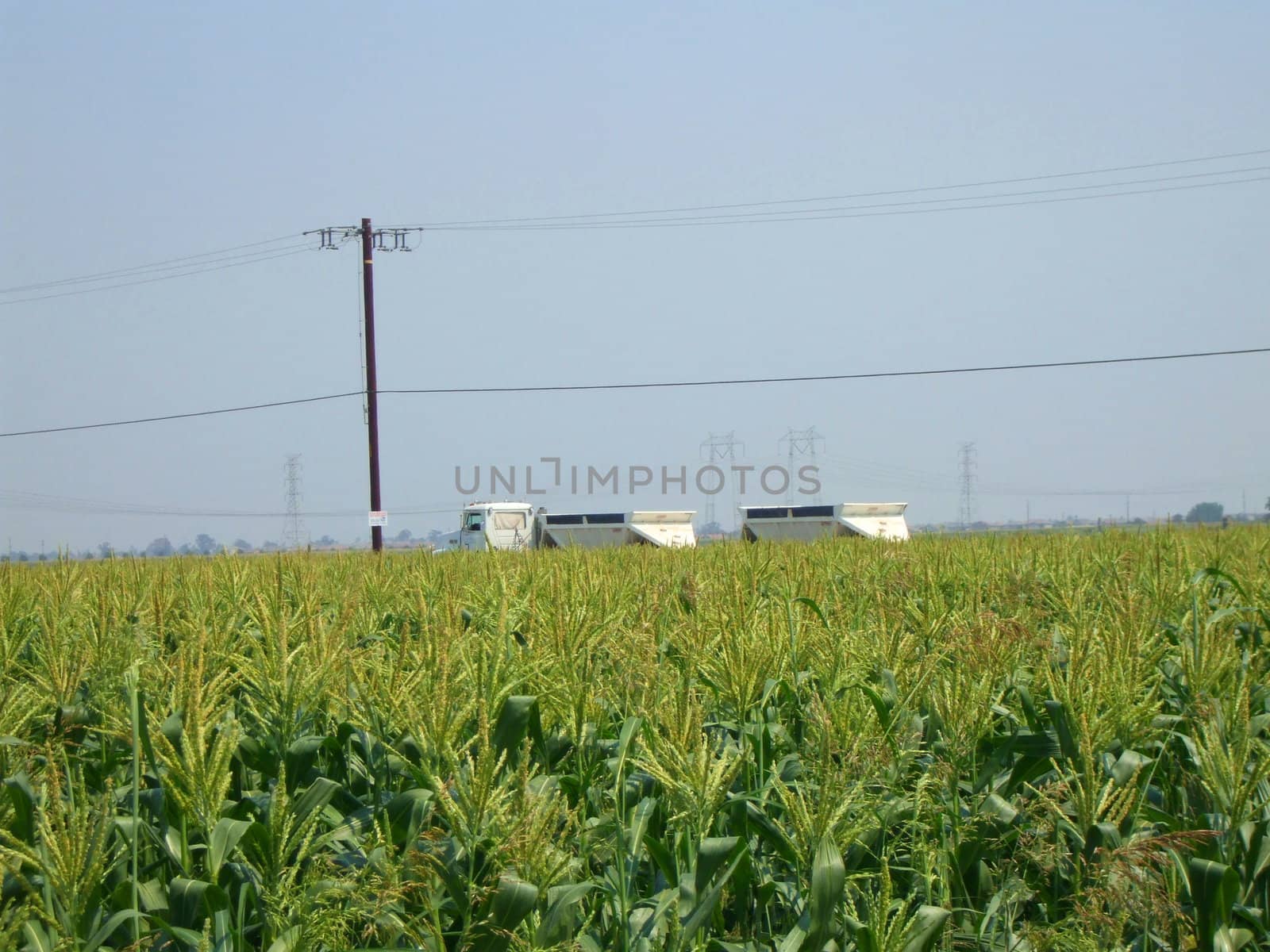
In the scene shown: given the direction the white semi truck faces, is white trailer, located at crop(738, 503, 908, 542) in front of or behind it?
behind

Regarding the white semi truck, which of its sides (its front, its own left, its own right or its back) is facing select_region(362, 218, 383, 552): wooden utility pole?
front

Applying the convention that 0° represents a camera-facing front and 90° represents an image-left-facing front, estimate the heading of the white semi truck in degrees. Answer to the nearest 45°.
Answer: approximately 90°

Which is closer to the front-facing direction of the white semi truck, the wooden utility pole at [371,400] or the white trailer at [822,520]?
the wooden utility pole
